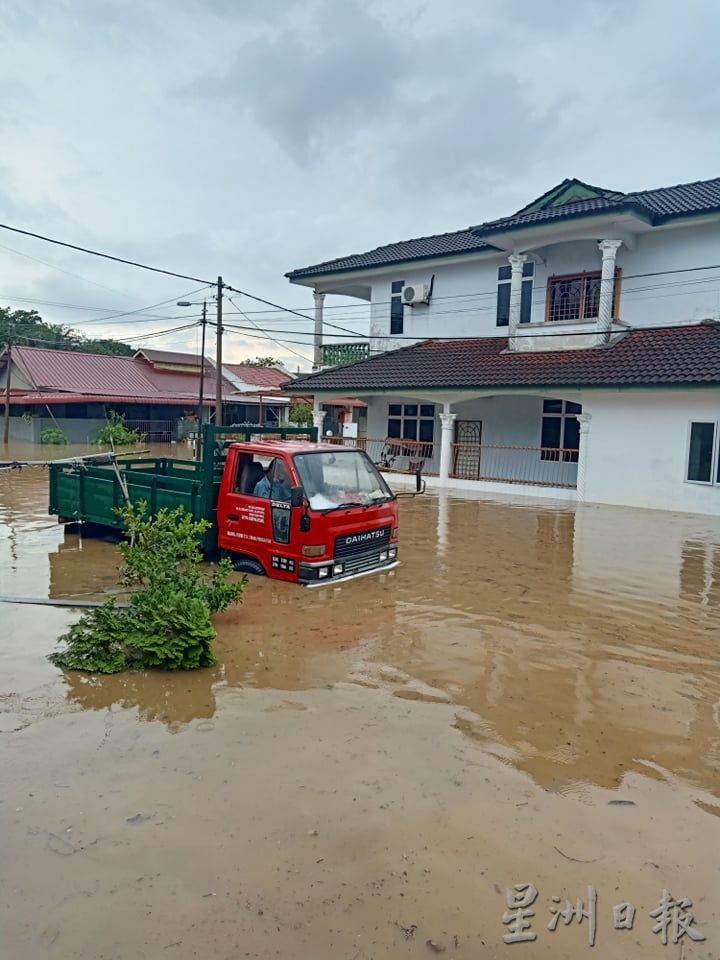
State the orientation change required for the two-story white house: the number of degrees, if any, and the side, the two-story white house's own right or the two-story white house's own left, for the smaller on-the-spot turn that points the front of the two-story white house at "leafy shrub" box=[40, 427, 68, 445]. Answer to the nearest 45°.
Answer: approximately 90° to the two-story white house's own right

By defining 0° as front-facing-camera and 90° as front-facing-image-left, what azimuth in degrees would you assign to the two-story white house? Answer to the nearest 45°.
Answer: approximately 45°

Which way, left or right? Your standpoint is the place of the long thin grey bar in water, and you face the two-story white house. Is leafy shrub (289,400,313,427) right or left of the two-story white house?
left

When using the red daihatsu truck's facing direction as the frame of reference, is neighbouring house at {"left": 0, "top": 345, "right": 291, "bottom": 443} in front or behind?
behind

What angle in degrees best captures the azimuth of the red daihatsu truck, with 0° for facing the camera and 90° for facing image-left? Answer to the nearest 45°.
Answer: approximately 315°

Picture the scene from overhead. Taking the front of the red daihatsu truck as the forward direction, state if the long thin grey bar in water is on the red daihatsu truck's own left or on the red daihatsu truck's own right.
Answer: on the red daihatsu truck's own right

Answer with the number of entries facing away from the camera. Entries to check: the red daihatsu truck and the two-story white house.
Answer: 0

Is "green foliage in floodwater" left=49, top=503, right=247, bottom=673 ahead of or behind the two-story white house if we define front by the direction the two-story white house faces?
ahead

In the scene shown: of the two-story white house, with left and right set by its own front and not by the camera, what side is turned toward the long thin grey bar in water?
front

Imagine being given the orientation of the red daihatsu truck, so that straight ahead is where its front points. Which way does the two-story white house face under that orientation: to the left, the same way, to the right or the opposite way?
to the right

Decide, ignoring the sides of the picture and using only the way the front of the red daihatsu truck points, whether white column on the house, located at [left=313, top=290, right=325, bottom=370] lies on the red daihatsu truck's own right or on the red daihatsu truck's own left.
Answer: on the red daihatsu truck's own left

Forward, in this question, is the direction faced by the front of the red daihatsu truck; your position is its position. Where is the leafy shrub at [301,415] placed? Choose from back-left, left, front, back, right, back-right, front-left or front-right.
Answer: back-left
